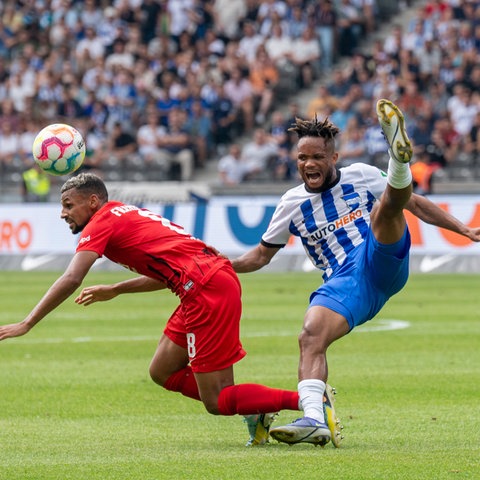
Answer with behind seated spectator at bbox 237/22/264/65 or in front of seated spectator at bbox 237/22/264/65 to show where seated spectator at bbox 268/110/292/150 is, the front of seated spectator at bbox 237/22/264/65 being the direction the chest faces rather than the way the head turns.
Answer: in front

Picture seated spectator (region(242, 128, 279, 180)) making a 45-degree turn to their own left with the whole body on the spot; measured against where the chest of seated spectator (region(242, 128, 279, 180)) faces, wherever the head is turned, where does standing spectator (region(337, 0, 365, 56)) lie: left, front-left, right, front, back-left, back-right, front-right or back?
left

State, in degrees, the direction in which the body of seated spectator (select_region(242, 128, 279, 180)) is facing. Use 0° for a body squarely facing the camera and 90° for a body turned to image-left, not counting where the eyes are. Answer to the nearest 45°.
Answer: approximately 0°

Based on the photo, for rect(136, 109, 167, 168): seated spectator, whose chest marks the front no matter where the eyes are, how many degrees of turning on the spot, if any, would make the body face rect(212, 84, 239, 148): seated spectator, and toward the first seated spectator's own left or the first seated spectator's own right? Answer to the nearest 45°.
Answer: approximately 90° to the first seated spectator's own left

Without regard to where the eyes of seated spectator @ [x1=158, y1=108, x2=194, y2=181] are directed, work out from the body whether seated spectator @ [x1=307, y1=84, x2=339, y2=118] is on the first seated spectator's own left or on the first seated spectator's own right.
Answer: on the first seated spectator's own left

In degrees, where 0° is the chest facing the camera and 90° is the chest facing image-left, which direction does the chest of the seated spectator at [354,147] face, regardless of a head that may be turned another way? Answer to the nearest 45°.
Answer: approximately 0°
